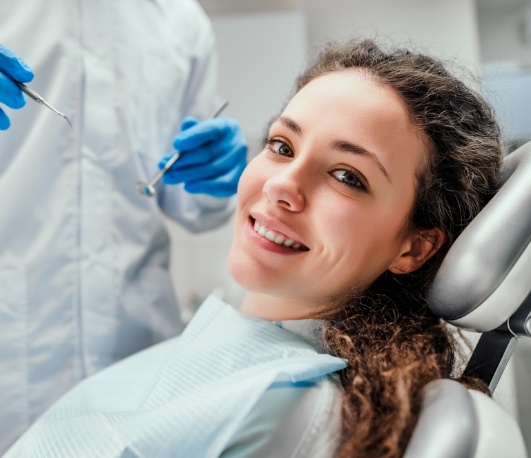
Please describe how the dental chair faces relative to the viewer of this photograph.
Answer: facing to the left of the viewer
